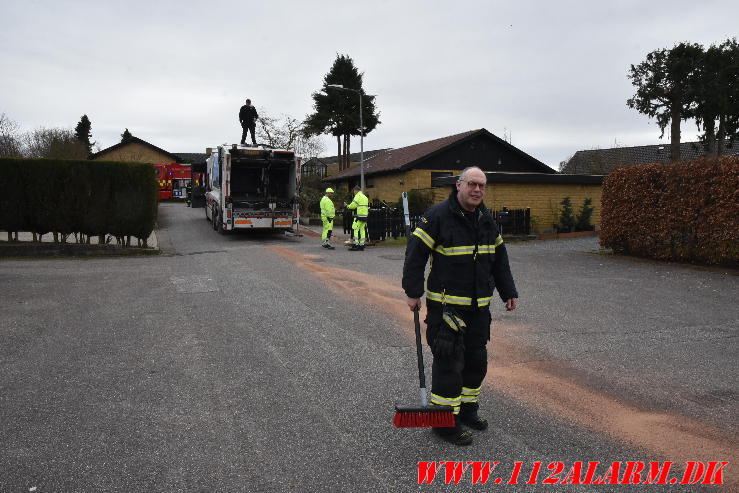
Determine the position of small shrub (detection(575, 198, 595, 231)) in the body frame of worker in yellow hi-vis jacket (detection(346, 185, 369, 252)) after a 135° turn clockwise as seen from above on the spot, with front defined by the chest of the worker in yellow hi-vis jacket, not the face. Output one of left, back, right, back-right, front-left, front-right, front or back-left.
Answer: front

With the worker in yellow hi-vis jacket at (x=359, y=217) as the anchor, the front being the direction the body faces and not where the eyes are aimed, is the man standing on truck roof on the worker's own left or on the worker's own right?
on the worker's own right

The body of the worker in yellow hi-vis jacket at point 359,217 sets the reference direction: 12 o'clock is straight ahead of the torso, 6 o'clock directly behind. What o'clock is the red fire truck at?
The red fire truck is roughly at 2 o'clock from the worker in yellow hi-vis jacket.

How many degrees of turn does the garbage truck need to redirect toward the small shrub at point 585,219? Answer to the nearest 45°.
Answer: approximately 90° to its right

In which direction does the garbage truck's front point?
away from the camera

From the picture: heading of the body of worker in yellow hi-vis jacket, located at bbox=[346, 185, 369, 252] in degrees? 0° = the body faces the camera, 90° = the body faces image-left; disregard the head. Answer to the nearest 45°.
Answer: approximately 90°

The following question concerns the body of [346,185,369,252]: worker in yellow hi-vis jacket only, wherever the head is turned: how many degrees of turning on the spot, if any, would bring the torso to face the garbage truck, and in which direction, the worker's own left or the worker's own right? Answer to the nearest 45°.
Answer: approximately 45° to the worker's own right

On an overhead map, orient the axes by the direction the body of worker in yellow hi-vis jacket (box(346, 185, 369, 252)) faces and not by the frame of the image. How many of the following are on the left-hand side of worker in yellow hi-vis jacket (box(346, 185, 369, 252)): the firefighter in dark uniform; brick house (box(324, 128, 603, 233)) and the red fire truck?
1

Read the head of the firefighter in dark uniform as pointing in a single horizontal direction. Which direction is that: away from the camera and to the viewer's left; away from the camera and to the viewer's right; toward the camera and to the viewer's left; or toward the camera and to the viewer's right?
toward the camera and to the viewer's right

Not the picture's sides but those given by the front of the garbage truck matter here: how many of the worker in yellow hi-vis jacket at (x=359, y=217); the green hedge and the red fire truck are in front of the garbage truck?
1

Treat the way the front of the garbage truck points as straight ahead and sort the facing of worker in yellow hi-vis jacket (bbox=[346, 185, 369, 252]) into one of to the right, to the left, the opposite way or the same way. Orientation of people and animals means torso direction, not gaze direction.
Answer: to the left

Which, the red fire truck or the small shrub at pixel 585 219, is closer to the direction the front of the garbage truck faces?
the red fire truck

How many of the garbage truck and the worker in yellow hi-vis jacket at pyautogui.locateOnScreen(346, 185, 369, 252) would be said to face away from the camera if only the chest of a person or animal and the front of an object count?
1

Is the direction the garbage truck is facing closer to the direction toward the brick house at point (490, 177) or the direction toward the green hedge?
the brick house

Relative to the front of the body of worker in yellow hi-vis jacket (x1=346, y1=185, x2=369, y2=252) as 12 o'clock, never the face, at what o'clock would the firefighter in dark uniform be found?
The firefighter in dark uniform is roughly at 9 o'clock from the worker in yellow hi-vis jacket.

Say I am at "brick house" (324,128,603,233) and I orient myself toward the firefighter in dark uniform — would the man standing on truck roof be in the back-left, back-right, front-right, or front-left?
front-right
